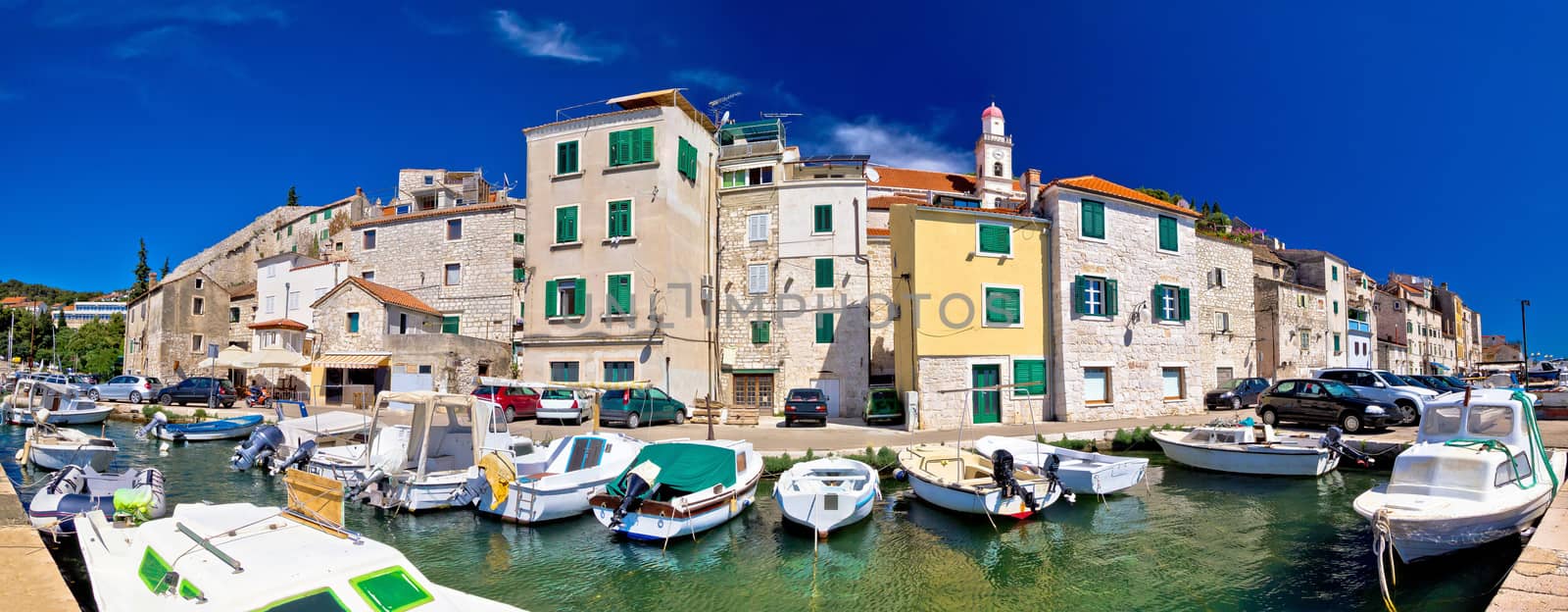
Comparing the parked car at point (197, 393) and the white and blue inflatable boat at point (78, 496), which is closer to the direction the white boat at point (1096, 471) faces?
the parked car

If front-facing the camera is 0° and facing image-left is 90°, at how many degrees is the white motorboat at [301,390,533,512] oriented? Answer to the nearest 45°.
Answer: approximately 225°

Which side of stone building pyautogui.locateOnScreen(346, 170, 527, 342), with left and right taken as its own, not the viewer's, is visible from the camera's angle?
front

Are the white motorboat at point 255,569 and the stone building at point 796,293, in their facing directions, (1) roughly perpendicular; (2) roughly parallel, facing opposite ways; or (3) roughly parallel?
roughly perpendicular

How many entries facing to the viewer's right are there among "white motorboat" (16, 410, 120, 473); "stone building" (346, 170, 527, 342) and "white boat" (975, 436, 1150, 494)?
1

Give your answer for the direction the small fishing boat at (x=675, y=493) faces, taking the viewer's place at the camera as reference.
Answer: facing away from the viewer and to the right of the viewer

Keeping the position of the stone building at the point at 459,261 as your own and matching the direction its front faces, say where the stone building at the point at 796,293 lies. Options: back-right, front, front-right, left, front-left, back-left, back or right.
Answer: front-left

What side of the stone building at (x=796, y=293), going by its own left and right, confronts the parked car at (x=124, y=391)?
right

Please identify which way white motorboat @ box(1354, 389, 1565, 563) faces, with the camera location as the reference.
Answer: facing the viewer and to the left of the viewer

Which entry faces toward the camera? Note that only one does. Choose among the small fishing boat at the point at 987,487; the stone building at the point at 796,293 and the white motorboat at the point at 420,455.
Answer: the stone building
